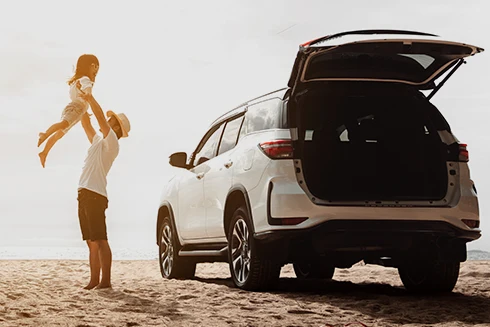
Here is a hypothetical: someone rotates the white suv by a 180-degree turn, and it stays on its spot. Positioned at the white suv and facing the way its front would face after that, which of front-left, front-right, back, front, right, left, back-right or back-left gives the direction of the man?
back-right

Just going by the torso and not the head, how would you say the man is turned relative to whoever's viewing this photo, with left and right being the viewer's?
facing to the left of the viewer

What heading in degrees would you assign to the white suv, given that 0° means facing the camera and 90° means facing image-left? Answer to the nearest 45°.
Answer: approximately 135°

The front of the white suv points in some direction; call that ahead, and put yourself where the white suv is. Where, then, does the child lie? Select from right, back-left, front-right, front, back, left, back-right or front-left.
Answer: front-left
